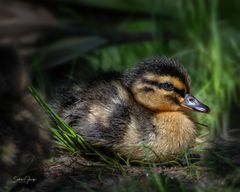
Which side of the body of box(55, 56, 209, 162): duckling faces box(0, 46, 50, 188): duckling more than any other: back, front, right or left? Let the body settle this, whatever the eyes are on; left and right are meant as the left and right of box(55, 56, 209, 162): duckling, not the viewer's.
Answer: back

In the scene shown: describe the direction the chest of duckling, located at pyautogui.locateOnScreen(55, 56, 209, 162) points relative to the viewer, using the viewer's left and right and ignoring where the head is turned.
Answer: facing to the right of the viewer
